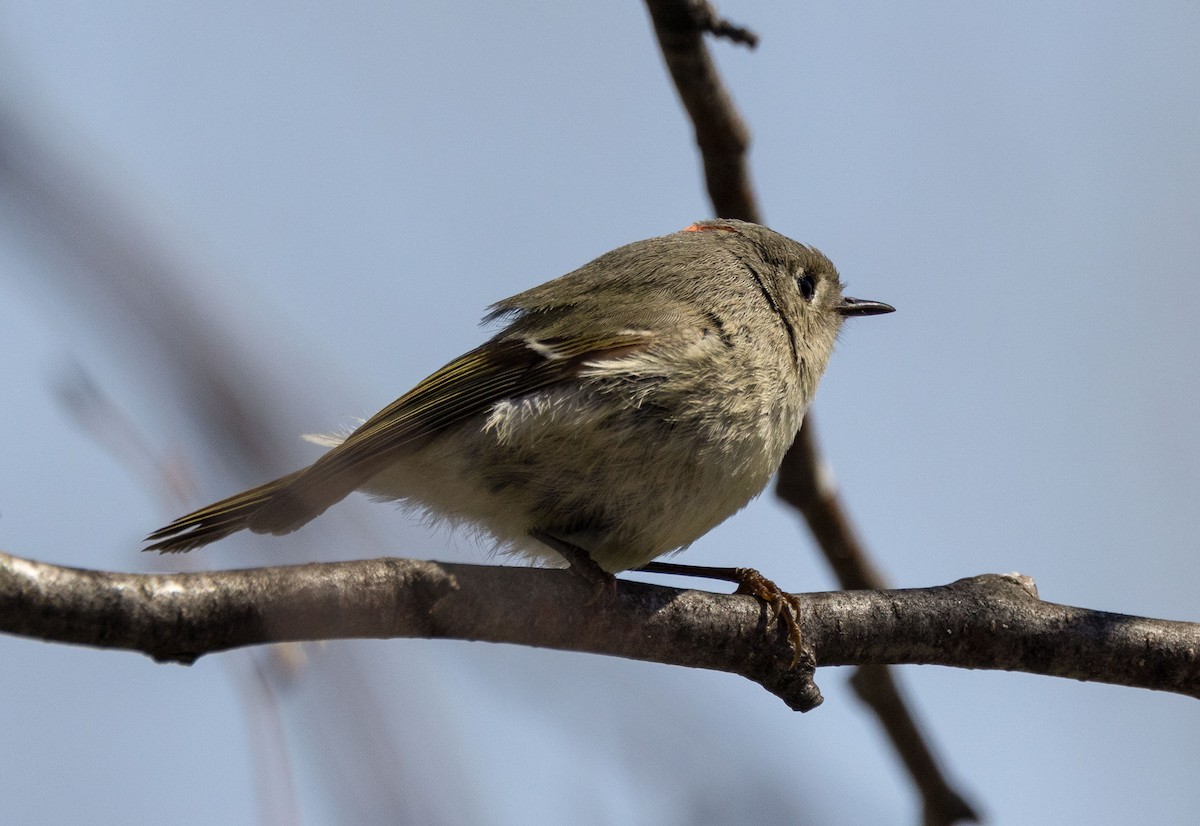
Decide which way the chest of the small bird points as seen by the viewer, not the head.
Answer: to the viewer's right

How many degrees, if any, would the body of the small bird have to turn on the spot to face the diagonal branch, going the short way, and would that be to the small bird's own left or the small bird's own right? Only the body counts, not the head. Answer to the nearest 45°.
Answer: approximately 45° to the small bird's own left
